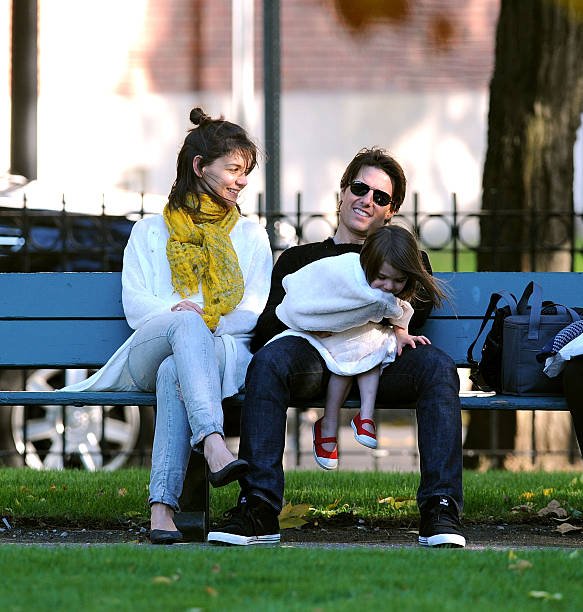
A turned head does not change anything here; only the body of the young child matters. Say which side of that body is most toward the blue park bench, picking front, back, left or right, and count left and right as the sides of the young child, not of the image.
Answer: back

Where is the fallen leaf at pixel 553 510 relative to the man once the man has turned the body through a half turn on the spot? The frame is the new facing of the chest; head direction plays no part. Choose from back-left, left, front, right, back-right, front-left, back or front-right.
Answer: front-right

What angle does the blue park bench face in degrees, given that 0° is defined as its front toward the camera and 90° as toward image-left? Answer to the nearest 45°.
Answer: approximately 0°

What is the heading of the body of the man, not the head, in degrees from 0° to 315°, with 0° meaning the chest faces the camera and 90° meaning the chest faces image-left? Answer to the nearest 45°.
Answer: approximately 0°

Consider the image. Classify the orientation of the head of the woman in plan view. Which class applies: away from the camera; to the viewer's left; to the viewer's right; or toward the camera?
to the viewer's right

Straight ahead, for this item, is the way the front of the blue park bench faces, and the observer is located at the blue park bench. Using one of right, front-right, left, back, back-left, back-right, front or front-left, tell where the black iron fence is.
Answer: back
